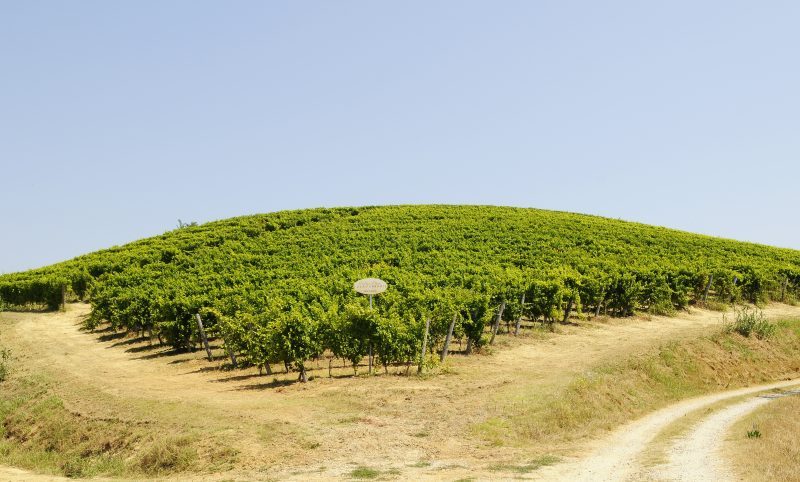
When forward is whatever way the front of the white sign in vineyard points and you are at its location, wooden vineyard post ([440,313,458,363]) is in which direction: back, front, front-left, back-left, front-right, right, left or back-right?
left

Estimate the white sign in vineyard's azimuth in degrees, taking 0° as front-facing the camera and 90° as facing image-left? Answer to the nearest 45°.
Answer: approximately 0°

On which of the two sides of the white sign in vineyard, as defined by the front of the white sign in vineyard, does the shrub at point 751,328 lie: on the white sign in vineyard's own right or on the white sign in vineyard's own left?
on the white sign in vineyard's own left

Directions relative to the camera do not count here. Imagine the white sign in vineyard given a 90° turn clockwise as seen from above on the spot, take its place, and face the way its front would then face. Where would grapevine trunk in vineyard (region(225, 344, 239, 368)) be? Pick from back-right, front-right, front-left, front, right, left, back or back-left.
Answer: front

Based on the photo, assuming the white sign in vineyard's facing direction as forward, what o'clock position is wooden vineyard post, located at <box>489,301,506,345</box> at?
The wooden vineyard post is roughly at 8 o'clock from the white sign in vineyard.

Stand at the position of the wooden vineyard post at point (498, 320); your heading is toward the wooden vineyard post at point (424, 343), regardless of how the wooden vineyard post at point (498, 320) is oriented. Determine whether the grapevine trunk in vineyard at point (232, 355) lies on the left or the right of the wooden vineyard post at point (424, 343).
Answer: right

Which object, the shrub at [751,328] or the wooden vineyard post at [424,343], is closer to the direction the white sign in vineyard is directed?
the wooden vineyard post

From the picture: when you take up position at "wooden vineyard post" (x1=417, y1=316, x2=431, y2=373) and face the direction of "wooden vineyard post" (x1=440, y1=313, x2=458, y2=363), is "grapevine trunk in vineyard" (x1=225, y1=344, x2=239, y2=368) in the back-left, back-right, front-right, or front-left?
back-left

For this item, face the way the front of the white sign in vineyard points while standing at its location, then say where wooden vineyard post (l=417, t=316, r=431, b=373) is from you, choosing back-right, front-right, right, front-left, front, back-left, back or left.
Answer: front-left
